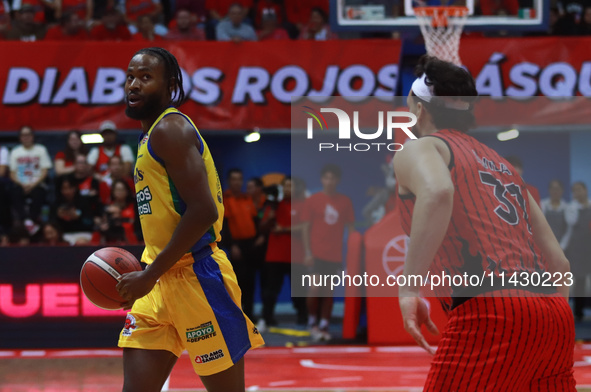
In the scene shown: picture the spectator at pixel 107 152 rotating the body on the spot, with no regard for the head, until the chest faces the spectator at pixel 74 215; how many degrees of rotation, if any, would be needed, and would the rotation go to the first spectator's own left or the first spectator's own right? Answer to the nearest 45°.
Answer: approximately 45° to the first spectator's own right

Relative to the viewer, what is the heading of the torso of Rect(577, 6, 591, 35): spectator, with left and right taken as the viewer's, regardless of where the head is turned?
facing the viewer

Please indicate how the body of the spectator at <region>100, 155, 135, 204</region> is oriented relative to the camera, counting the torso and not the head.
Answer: toward the camera

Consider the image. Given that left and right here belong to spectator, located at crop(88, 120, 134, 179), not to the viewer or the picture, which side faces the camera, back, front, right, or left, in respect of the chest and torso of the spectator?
front

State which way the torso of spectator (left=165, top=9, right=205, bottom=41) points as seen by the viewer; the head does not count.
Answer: toward the camera
